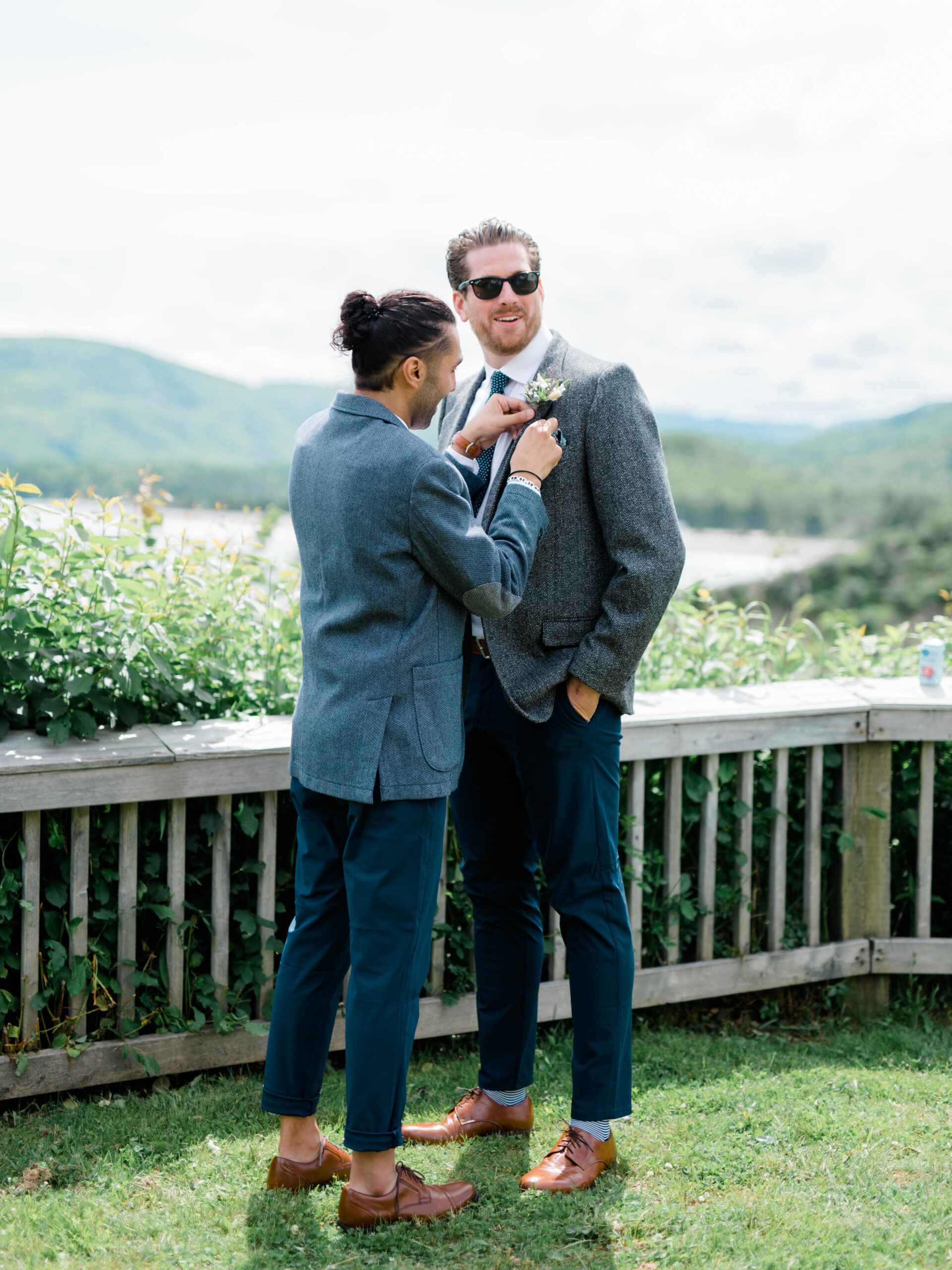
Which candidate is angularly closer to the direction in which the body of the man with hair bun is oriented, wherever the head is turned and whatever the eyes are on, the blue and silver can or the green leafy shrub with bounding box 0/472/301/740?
the blue and silver can

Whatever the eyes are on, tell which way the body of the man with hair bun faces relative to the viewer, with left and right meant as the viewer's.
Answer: facing away from the viewer and to the right of the viewer

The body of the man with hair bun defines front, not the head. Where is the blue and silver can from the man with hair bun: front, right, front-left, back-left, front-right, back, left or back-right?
front

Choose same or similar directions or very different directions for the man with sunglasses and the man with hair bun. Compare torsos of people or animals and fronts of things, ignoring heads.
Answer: very different directions

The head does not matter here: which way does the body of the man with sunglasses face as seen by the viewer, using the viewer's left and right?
facing the viewer and to the left of the viewer
